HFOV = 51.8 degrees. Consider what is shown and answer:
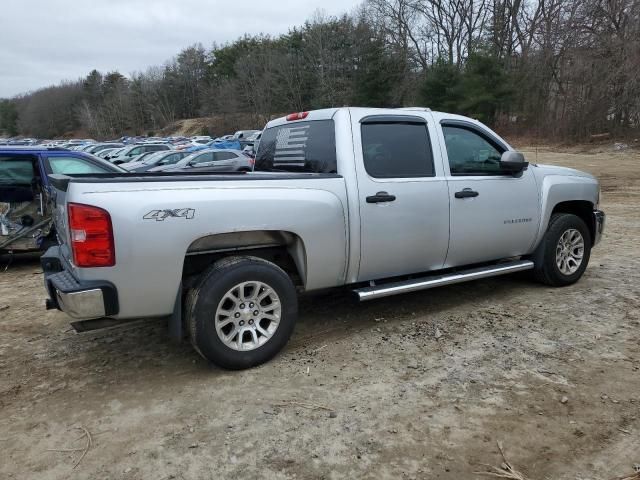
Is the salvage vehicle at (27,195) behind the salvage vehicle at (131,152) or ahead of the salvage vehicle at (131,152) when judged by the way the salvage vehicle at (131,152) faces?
ahead

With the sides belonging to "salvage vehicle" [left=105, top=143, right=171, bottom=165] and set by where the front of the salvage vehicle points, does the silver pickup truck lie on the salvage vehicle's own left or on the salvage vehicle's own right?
on the salvage vehicle's own left

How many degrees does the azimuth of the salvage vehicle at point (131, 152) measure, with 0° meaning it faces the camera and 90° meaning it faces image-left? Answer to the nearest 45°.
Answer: approximately 45°

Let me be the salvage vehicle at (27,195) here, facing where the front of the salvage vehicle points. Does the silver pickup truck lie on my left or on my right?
on my right

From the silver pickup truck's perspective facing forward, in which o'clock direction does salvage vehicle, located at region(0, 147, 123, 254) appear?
The salvage vehicle is roughly at 9 o'clock from the silver pickup truck.

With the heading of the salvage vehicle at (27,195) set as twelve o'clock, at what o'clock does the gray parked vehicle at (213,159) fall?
the gray parked vehicle at (213,159) is roughly at 10 o'clock from the salvage vehicle at (27,195).

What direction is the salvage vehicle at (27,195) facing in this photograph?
to the viewer's right

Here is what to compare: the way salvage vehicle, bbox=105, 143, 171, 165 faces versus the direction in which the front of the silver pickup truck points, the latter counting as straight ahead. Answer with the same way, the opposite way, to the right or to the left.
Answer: the opposite way

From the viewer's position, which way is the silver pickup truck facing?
facing away from the viewer and to the right of the viewer

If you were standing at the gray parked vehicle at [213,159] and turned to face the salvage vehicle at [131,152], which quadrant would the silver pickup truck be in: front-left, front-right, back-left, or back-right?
back-left
